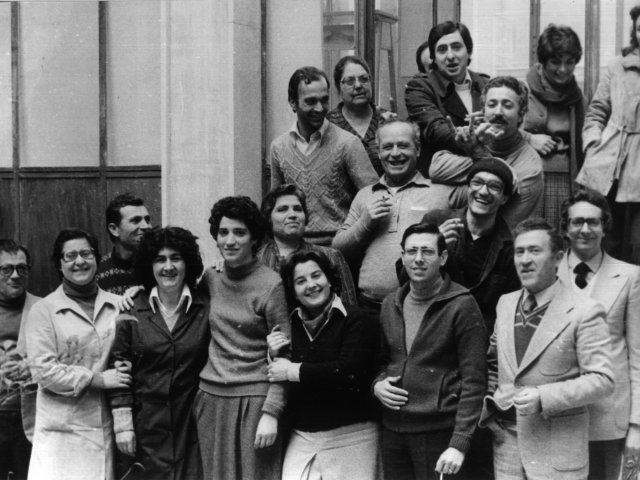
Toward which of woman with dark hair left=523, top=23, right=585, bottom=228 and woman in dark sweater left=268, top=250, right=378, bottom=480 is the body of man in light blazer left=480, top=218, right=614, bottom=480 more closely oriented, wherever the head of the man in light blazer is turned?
the woman in dark sweater

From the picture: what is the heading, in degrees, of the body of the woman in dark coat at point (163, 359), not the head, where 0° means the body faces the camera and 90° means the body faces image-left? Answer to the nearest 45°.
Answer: approximately 0°

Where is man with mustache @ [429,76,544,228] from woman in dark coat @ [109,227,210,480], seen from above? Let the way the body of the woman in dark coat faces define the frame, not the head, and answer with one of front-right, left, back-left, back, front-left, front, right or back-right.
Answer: left

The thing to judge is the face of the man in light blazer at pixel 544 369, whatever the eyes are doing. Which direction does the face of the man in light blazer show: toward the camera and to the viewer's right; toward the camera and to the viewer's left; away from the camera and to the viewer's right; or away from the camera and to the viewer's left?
toward the camera and to the viewer's left

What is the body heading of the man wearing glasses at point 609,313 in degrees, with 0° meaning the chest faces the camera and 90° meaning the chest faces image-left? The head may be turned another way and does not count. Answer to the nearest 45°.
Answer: approximately 45°

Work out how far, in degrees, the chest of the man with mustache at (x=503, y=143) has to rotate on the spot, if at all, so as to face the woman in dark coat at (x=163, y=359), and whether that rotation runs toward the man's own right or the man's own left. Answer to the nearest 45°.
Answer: approximately 45° to the man's own right
